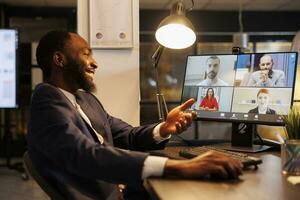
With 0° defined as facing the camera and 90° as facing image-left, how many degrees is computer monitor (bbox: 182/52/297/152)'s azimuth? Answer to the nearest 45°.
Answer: approximately 45°

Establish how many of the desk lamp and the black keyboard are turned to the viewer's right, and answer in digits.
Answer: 0

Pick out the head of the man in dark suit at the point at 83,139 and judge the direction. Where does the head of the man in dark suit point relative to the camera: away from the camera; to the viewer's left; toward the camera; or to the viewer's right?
to the viewer's right

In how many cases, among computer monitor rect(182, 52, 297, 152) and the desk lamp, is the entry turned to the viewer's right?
0

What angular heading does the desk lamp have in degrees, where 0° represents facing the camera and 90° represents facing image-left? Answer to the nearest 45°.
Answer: approximately 0°

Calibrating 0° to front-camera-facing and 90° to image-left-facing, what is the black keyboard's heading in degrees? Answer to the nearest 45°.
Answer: approximately 45°

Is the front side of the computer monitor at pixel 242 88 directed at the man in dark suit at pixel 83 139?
yes

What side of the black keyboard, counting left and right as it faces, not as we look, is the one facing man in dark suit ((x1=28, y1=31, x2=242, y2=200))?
front
